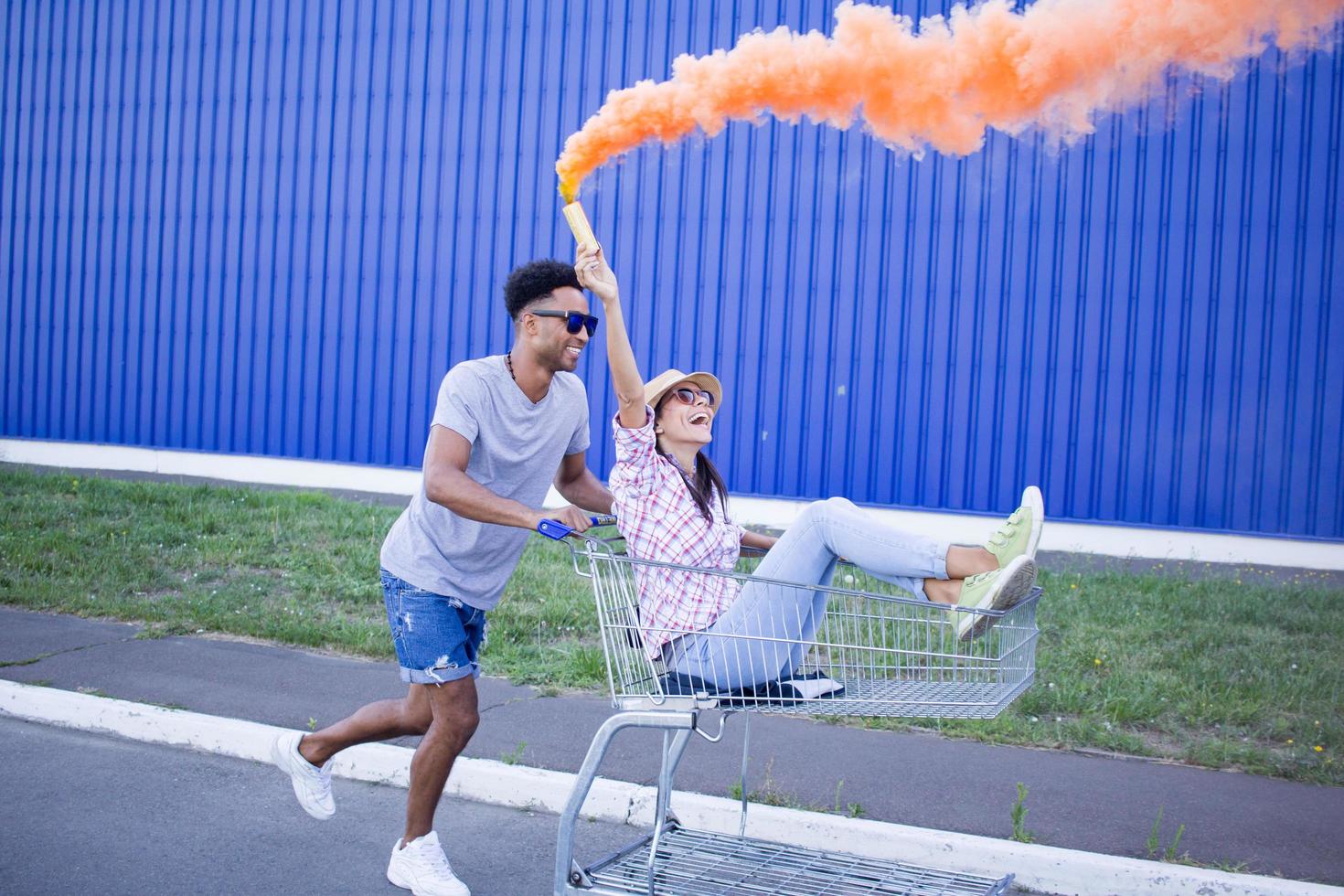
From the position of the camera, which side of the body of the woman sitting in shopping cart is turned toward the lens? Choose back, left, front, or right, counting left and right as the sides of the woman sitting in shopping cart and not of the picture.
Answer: right

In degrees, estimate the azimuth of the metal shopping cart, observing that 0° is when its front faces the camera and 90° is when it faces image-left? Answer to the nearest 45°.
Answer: approximately 270°

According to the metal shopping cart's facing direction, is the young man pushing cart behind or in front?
behind

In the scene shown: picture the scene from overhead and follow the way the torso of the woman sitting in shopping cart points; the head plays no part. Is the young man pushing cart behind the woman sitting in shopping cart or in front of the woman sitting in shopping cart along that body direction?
behind

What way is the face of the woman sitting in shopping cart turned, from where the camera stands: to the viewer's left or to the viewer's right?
to the viewer's right
